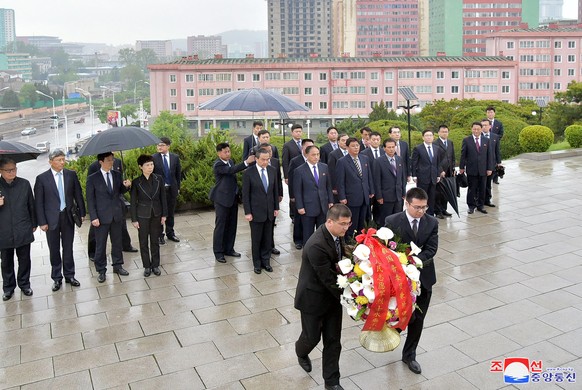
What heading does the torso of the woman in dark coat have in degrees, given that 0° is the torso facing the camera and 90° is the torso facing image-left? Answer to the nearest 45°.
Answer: approximately 0°

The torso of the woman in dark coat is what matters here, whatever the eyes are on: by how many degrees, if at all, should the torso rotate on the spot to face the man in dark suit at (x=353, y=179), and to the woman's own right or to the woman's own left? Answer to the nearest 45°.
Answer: approximately 90° to the woman's own left

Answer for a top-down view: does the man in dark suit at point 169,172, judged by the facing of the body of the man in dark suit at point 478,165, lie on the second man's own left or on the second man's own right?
on the second man's own right

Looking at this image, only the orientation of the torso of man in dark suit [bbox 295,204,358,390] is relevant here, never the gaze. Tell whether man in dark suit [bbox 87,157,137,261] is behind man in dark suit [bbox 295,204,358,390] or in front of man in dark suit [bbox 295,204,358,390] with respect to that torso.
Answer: behind

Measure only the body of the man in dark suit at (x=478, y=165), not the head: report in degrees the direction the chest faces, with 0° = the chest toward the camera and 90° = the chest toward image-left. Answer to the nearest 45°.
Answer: approximately 0°

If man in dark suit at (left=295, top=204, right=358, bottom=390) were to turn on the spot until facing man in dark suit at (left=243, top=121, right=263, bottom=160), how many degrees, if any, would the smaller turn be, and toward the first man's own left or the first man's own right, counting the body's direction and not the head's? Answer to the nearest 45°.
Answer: approximately 135° to the first man's own left

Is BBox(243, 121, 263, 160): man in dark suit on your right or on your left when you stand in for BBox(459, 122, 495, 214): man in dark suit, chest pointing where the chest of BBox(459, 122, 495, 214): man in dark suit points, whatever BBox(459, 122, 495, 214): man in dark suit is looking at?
on your right
